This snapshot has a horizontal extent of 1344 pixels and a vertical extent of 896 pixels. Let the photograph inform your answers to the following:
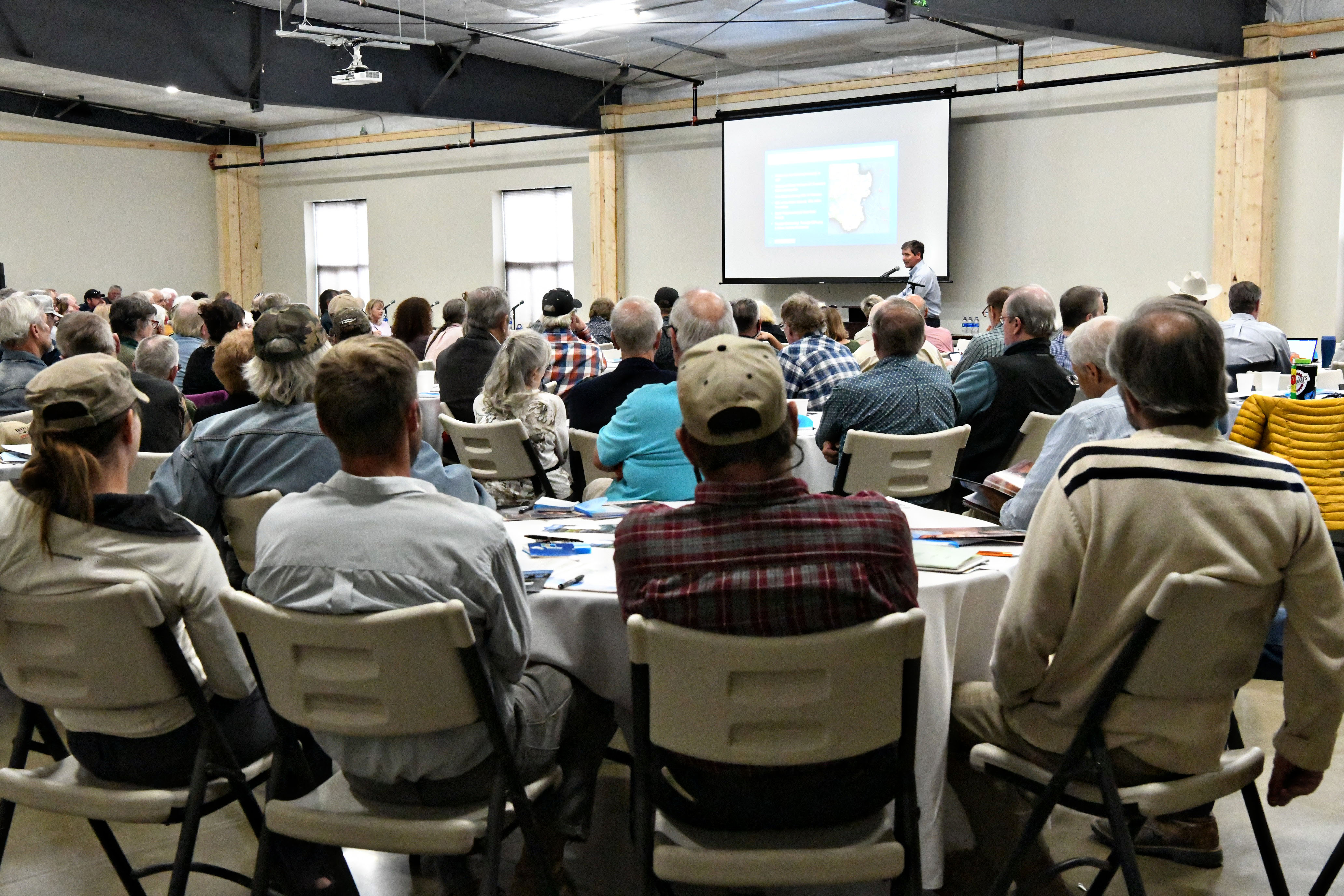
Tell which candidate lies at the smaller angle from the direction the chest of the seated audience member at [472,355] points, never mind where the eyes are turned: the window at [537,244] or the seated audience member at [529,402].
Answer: the window

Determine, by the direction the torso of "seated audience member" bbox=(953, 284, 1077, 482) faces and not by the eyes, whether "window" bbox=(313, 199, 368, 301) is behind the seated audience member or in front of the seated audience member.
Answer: in front

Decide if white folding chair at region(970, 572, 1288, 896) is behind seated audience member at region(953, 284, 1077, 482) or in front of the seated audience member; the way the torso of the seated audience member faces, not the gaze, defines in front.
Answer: behind

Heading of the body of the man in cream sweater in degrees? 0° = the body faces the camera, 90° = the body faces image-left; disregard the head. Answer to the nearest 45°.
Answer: approximately 135°

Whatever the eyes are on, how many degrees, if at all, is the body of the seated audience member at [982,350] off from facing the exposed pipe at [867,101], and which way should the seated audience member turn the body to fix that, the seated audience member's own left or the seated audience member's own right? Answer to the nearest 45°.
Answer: approximately 45° to the seated audience member's own right

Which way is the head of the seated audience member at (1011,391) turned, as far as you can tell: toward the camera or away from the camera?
away from the camera

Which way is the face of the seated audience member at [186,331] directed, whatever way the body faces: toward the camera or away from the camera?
away from the camera

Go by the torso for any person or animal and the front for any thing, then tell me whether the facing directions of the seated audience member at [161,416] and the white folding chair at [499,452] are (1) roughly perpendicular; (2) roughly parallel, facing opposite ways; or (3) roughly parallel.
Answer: roughly parallel

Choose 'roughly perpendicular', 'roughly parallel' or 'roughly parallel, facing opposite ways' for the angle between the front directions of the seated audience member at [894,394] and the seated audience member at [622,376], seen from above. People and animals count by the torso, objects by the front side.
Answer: roughly parallel

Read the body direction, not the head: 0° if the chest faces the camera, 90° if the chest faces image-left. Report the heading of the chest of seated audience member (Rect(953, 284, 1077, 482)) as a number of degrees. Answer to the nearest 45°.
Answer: approximately 135°

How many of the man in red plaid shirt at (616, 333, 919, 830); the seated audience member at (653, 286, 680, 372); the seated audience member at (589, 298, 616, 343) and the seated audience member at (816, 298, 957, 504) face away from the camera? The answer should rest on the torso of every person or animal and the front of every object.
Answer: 4

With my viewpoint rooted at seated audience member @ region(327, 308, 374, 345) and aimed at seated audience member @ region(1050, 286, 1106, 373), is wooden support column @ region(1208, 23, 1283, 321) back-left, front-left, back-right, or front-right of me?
front-left

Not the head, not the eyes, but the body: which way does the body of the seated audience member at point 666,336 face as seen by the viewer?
away from the camera

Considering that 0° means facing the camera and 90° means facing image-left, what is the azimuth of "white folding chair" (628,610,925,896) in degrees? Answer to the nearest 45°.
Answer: approximately 180°

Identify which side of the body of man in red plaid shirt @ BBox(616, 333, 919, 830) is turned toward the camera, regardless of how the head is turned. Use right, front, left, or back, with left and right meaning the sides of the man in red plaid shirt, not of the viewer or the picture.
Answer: back

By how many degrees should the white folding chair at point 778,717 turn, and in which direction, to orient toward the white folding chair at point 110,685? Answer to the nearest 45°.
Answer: approximately 90° to its left

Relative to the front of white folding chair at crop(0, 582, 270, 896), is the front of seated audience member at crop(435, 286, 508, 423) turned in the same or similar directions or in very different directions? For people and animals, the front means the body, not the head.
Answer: same or similar directions

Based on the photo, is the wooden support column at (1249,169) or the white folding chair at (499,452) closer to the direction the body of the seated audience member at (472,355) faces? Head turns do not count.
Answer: the wooden support column
